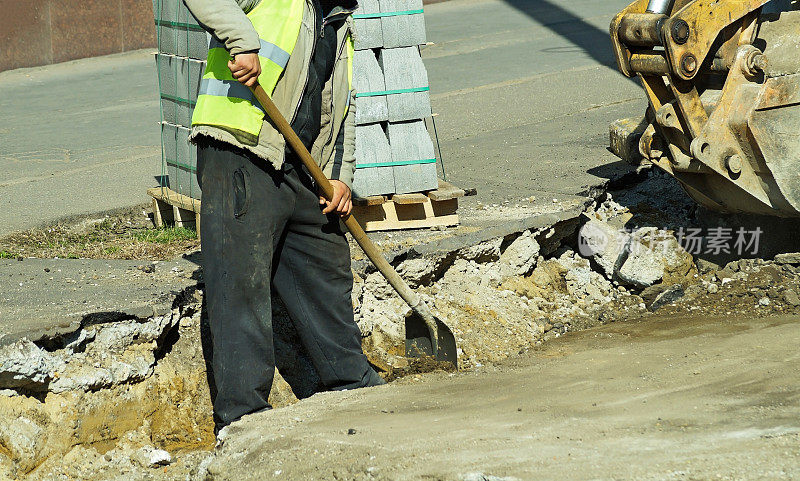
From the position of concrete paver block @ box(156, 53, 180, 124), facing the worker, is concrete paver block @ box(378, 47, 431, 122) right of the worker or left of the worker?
left

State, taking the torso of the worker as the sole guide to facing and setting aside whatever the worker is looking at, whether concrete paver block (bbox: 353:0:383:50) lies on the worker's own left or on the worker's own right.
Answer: on the worker's own left

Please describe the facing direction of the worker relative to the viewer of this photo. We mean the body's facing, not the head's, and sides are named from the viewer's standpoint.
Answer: facing the viewer and to the right of the viewer

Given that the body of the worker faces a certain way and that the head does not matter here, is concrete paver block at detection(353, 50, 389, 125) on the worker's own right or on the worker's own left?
on the worker's own left

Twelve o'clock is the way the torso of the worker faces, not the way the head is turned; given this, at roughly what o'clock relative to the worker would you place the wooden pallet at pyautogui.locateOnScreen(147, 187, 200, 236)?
The wooden pallet is roughly at 7 o'clock from the worker.

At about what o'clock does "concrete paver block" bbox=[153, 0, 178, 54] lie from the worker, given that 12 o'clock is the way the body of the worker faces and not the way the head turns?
The concrete paver block is roughly at 7 o'clock from the worker.

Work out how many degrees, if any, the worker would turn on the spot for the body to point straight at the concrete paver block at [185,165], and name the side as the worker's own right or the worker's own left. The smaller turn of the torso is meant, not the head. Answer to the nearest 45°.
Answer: approximately 135° to the worker's own left

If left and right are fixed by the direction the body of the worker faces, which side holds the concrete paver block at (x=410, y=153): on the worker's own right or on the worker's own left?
on the worker's own left

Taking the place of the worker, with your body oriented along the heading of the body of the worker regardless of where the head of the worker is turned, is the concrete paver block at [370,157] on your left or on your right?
on your left
